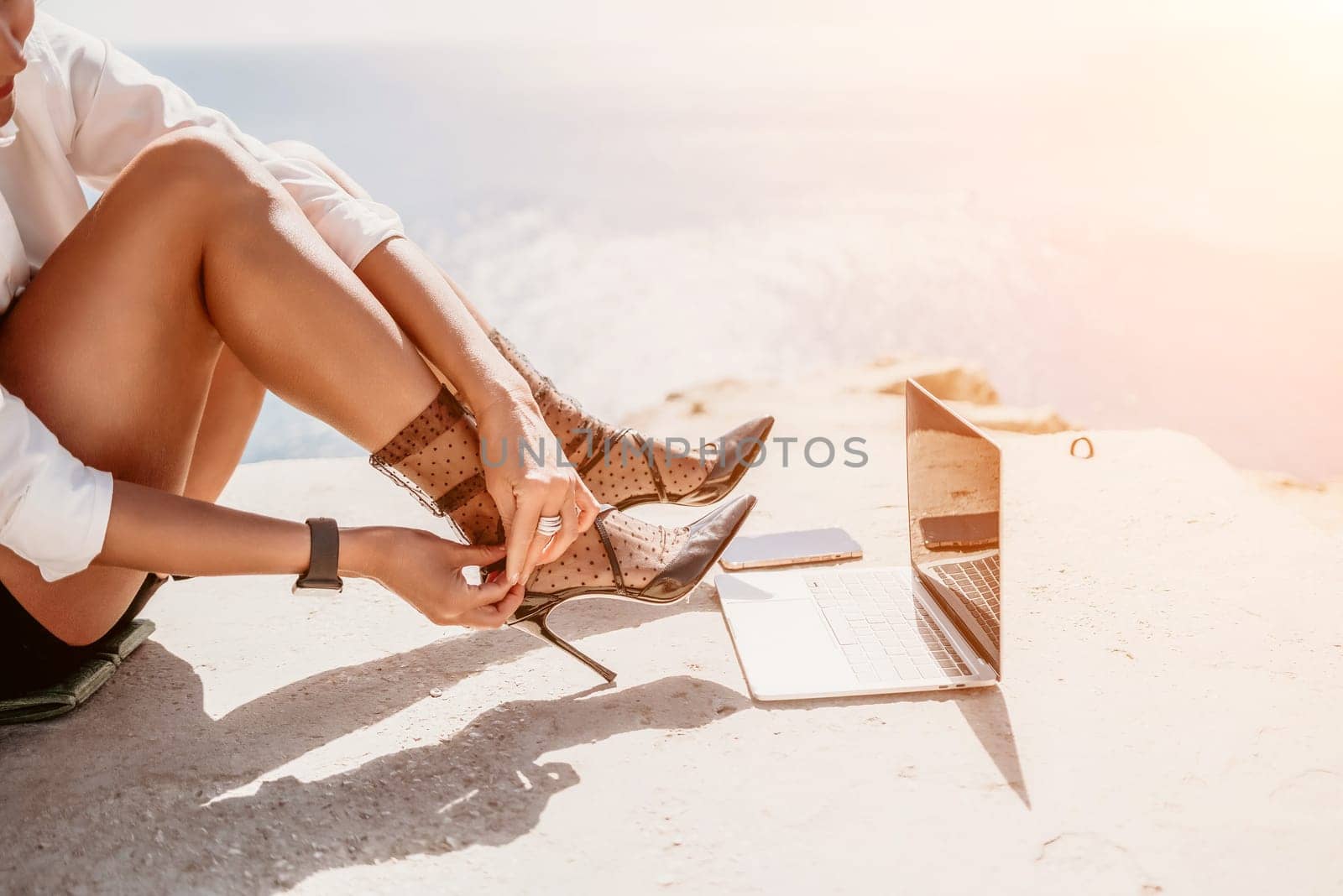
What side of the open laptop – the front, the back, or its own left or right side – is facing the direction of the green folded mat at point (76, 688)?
front

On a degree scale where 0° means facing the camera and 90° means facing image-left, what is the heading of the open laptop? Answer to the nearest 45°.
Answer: approximately 90°
